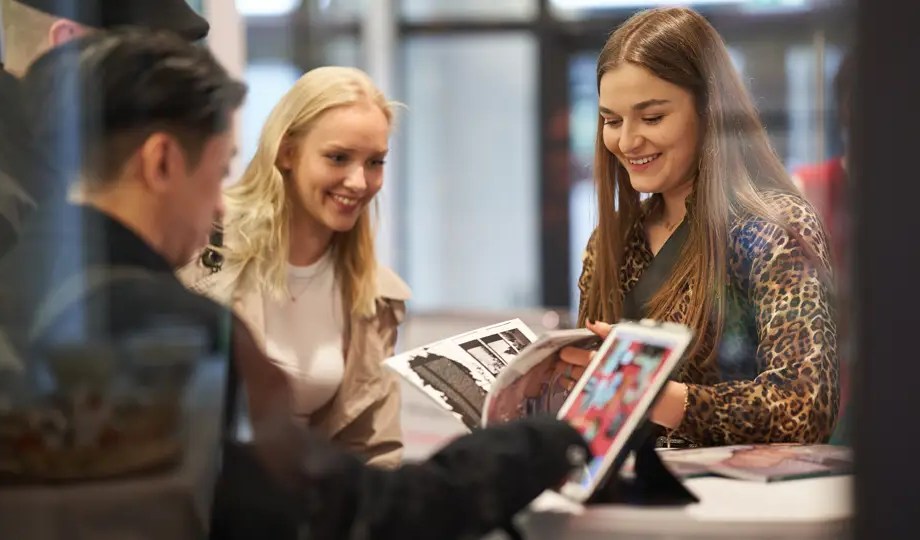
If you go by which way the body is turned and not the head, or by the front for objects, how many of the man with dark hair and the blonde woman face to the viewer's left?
0

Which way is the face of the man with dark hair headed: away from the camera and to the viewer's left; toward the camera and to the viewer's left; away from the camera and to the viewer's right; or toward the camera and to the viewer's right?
away from the camera and to the viewer's right

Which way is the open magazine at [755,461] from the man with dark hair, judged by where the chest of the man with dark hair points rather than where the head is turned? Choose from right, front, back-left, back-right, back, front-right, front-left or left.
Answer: front-right

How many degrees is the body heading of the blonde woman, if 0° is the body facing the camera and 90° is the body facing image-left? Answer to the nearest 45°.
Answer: approximately 315°

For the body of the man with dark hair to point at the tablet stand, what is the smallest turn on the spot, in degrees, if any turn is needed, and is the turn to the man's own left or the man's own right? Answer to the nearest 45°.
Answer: approximately 45° to the man's own right
